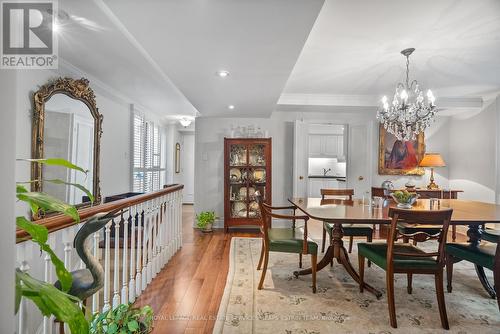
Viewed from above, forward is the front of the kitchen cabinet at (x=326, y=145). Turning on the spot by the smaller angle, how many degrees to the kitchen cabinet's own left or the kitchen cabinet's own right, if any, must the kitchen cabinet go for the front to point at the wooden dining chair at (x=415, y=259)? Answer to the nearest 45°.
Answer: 0° — it already faces it

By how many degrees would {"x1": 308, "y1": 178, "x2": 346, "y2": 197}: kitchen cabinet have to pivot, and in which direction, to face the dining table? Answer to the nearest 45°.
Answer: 0° — it already faces it

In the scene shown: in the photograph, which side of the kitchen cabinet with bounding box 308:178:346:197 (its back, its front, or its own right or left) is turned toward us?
front

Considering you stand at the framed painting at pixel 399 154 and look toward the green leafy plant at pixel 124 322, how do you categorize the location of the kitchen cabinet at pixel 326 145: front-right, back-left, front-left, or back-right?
back-right

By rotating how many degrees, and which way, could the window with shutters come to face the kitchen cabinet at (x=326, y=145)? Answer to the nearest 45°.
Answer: approximately 45° to its left

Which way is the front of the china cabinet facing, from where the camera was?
facing the viewer

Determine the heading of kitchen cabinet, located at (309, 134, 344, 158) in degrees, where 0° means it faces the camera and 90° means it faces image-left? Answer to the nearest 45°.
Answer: approximately 0°

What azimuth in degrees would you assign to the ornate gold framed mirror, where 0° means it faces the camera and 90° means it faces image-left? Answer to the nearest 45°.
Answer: approximately 315°

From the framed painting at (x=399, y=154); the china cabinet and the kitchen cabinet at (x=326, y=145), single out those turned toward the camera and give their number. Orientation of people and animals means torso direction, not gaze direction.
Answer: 3

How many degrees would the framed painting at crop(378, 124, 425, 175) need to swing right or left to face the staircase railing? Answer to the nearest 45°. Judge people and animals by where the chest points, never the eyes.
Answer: approximately 45° to its right

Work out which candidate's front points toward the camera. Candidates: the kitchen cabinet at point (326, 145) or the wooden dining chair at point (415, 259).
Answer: the kitchen cabinet

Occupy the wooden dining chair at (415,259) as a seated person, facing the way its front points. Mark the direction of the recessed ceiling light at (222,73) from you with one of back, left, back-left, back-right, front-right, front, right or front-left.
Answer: front-left

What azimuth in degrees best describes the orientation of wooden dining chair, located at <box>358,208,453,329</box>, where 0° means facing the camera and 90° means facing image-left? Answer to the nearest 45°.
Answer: approximately 135°

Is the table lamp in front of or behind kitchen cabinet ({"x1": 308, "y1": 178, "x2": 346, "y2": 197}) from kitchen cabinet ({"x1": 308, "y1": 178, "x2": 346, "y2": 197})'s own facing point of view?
in front

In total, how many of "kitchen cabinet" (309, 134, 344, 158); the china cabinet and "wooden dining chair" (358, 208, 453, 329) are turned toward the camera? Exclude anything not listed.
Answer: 2

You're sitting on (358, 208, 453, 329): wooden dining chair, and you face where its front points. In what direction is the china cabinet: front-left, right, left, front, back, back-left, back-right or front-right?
front

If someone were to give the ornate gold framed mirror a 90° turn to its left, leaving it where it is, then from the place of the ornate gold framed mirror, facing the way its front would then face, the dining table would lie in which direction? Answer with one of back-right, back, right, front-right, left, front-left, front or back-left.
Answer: right

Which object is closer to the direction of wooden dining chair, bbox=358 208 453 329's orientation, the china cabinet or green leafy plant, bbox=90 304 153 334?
the china cabinet

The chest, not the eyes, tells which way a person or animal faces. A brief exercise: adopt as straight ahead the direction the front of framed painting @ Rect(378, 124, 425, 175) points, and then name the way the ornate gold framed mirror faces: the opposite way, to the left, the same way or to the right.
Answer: to the left

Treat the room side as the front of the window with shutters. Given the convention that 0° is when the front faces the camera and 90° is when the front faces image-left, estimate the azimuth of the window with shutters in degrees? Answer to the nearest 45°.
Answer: approximately 315°

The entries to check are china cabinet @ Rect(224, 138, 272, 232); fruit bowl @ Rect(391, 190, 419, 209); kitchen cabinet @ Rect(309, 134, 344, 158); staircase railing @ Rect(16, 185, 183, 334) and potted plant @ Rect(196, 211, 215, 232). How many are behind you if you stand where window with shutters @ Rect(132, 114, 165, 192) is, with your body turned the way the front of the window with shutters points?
0

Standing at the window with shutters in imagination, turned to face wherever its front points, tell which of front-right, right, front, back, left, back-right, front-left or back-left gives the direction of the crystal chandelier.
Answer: front

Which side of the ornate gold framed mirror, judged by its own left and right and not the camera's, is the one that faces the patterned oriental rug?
front
